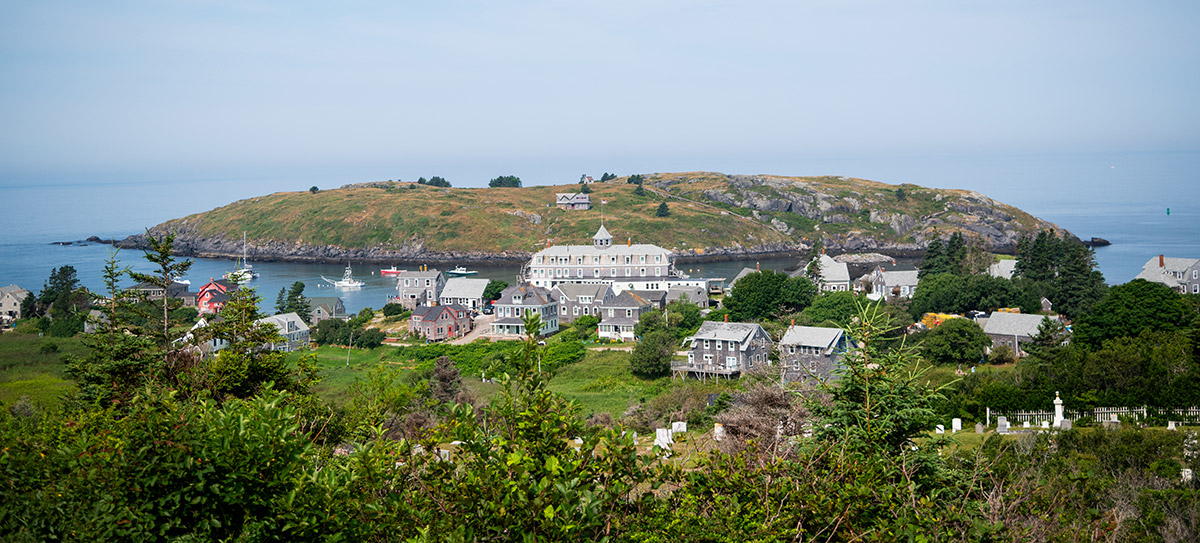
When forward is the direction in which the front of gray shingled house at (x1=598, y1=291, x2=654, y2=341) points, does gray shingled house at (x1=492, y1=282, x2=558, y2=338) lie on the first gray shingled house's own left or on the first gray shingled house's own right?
on the first gray shingled house's own right

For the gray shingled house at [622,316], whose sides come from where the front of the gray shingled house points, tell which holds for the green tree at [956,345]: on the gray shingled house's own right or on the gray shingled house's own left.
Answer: on the gray shingled house's own left

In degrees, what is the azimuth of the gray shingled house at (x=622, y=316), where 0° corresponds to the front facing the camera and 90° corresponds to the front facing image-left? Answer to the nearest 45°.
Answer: approximately 0°

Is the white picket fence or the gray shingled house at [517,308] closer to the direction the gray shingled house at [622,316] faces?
the white picket fence

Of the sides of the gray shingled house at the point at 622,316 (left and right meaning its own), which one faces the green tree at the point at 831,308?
left

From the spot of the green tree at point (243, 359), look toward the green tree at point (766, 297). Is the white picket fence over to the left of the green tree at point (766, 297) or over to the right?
right

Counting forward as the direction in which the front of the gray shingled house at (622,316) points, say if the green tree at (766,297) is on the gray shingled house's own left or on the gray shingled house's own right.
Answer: on the gray shingled house's own left

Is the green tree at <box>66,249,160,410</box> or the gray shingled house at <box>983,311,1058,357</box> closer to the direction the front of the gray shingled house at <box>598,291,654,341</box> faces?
the green tree

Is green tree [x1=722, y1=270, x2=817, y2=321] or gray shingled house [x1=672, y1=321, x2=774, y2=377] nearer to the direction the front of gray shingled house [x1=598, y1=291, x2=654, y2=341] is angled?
the gray shingled house
